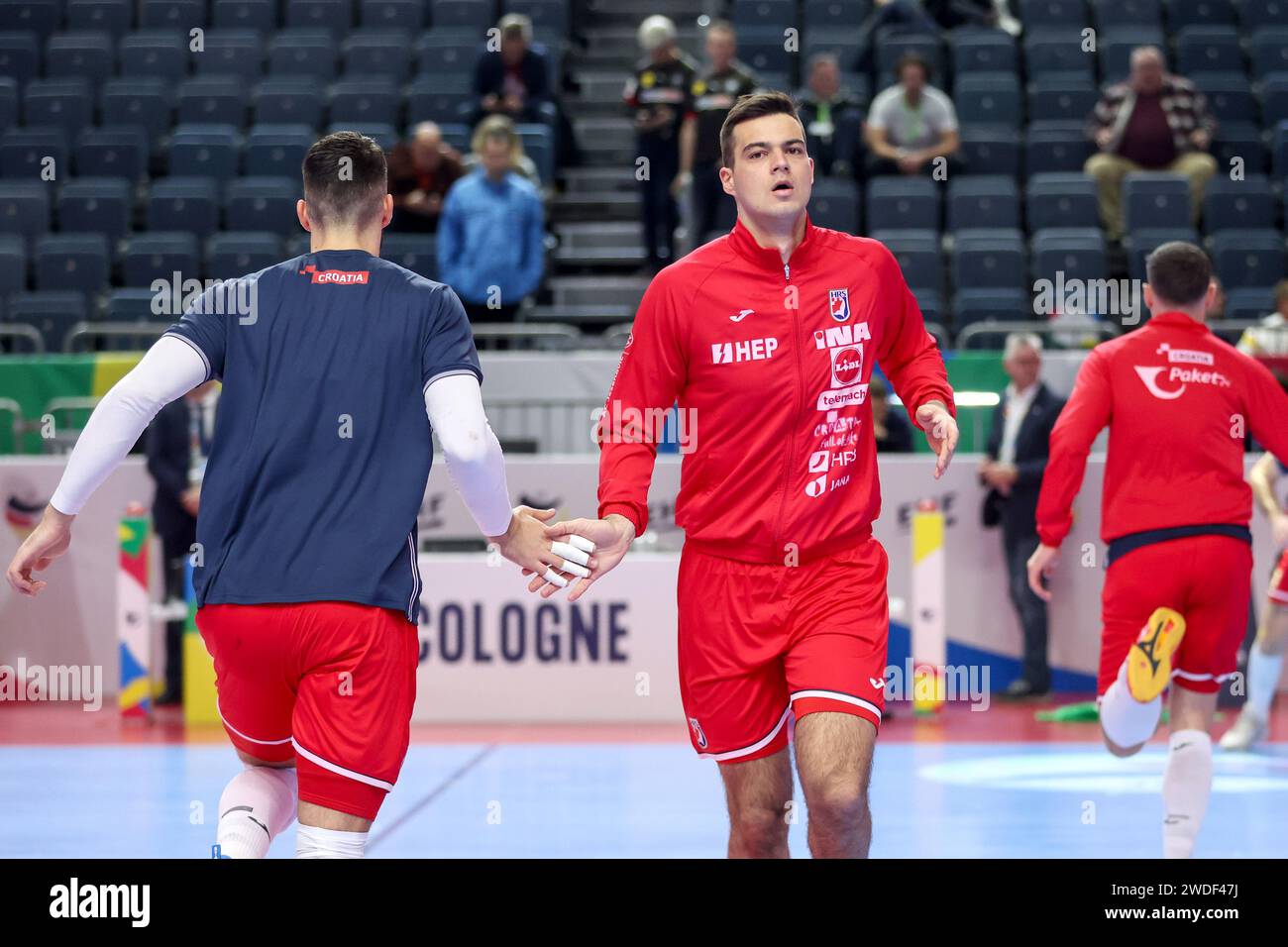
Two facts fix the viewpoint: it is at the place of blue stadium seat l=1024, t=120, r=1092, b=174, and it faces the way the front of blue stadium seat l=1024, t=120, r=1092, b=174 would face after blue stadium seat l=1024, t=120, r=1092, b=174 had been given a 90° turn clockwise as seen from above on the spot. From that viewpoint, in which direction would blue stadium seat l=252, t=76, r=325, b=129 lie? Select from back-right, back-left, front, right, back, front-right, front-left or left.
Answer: front

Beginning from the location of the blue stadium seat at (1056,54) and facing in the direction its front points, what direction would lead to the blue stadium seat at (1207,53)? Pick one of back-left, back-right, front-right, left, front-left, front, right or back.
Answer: left

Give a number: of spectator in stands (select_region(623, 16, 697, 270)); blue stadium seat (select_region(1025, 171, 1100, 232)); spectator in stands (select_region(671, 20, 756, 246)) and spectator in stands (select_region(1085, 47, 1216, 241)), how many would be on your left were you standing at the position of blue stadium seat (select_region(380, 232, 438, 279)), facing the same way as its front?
4

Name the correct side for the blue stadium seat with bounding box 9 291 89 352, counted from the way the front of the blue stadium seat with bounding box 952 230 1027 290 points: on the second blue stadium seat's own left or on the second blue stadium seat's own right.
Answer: on the second blue stadium seat's own right

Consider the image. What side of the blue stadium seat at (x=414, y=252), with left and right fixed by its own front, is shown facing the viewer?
front

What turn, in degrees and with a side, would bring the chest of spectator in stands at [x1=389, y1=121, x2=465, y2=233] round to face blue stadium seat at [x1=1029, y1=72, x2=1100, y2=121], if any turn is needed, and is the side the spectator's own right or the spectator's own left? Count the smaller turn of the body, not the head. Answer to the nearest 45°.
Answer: approximately 90° to the spectator's own left

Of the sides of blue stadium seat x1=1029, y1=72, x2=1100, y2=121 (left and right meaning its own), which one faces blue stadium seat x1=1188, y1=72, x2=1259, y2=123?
left

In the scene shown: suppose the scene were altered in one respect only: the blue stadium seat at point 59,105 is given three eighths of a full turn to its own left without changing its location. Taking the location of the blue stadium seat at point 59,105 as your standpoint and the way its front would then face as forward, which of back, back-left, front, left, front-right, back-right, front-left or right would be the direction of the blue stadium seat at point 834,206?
right

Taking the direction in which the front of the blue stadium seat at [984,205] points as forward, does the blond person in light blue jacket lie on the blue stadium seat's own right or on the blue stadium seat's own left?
on the blue stadium seat's own right

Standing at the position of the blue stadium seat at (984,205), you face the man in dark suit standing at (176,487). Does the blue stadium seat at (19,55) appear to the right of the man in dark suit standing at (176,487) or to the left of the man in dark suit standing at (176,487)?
right

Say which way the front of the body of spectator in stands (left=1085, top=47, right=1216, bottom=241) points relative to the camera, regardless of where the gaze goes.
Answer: toward the camera

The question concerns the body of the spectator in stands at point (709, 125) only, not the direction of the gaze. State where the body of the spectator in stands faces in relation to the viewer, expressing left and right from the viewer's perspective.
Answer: facing the viewer

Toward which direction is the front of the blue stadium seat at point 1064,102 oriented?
toward the camera

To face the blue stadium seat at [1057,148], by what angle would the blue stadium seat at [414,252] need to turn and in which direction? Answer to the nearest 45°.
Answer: approximately 90° to its left

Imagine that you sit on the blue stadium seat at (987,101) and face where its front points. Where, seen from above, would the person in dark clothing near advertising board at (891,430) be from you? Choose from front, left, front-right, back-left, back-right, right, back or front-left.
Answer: front

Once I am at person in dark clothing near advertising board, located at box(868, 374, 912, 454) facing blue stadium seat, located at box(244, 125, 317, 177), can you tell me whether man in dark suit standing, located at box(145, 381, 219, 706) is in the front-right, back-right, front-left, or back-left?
front-left
